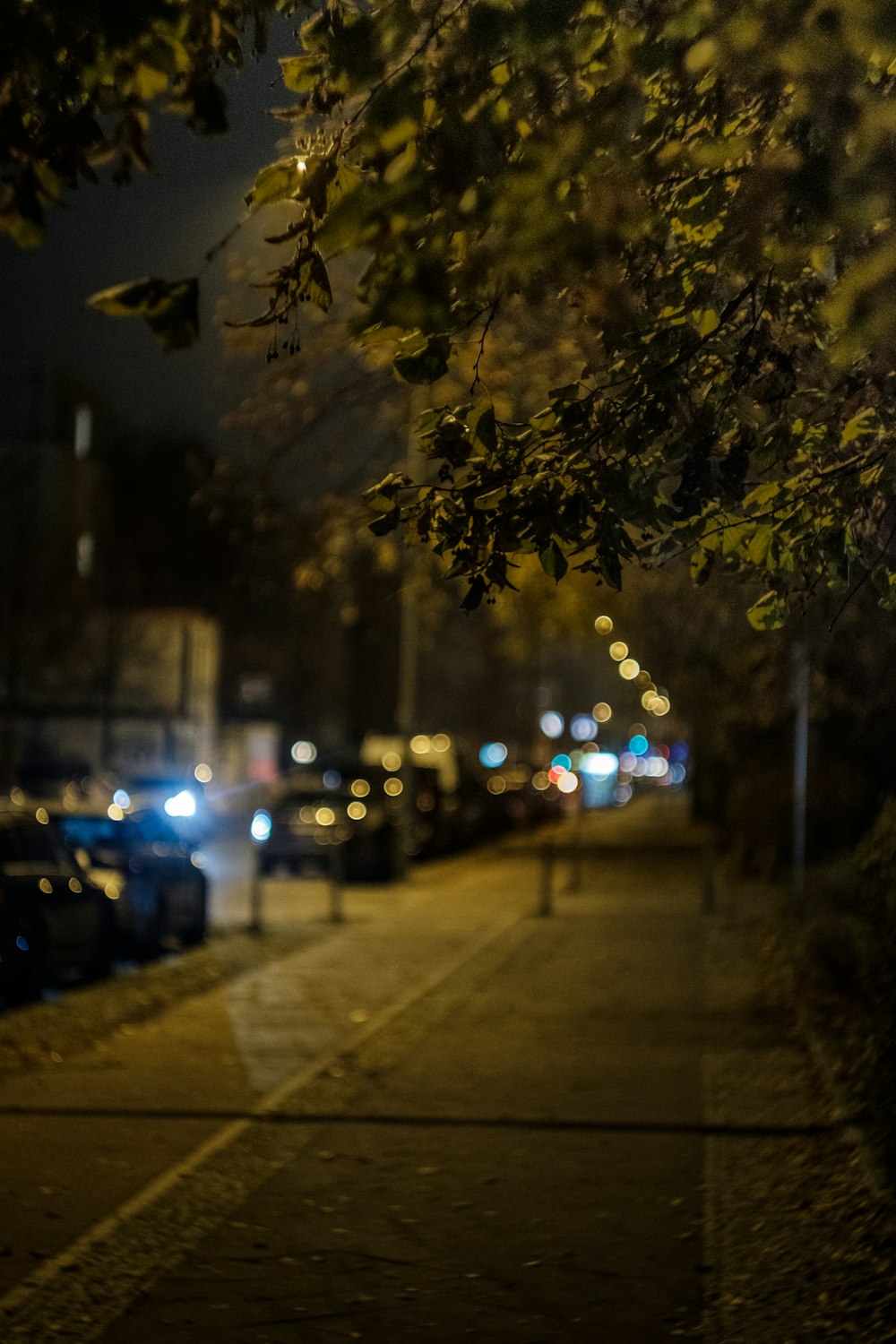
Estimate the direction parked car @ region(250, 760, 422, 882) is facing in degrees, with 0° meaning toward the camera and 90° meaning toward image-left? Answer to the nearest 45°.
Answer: approximately 45°

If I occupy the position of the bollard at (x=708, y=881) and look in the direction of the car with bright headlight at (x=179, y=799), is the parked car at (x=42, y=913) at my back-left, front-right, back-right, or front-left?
back-left

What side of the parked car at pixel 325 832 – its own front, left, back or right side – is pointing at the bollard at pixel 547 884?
left

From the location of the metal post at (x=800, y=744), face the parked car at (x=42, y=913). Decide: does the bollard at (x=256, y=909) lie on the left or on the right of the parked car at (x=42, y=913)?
right

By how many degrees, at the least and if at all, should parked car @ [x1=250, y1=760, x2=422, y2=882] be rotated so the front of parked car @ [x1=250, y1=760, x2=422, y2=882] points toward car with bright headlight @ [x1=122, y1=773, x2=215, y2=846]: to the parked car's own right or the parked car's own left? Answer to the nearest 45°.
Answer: approximately 135° to the parked car's own right
